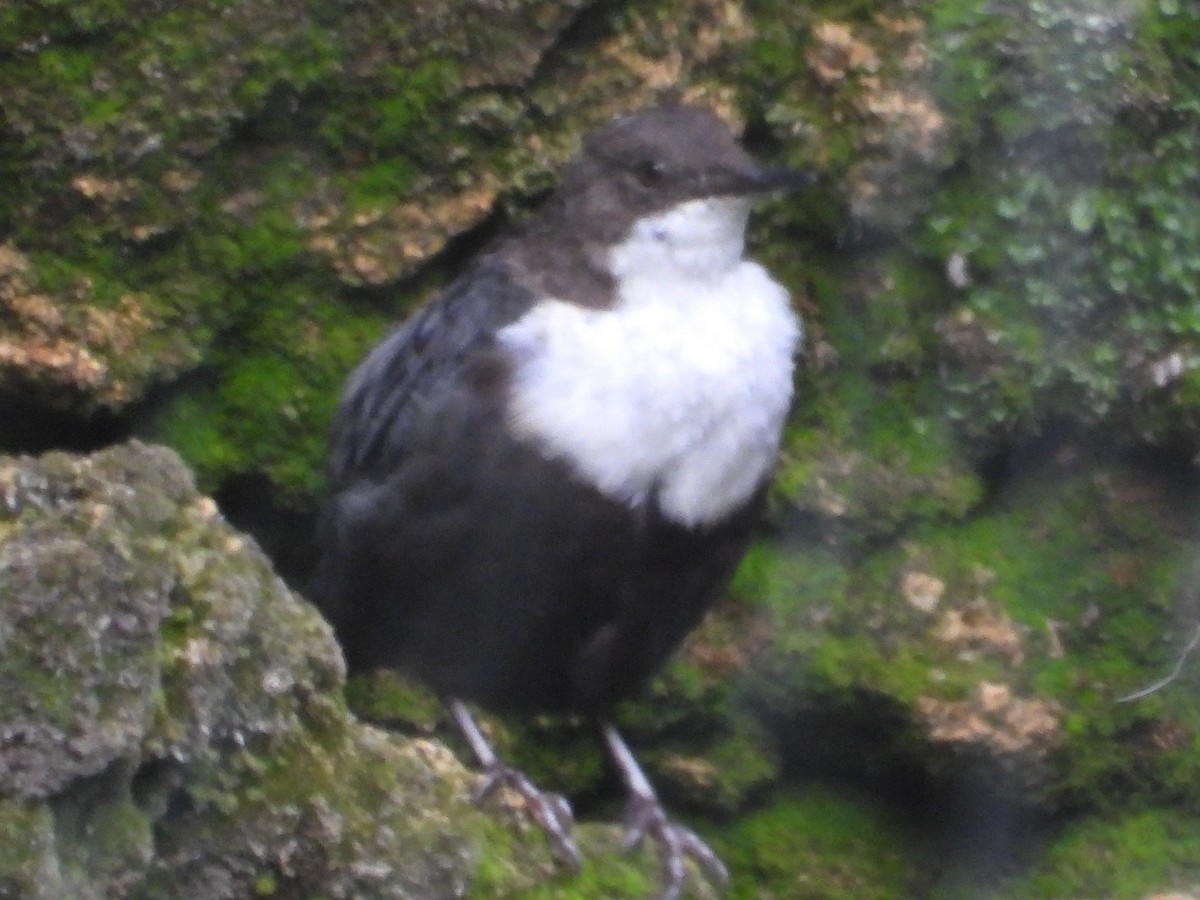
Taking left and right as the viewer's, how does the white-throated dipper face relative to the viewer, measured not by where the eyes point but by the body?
facing the viewer and to the right of the viewer

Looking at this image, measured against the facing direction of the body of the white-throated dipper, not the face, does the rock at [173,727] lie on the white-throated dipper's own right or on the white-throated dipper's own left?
on the white-throated dipper's own right
